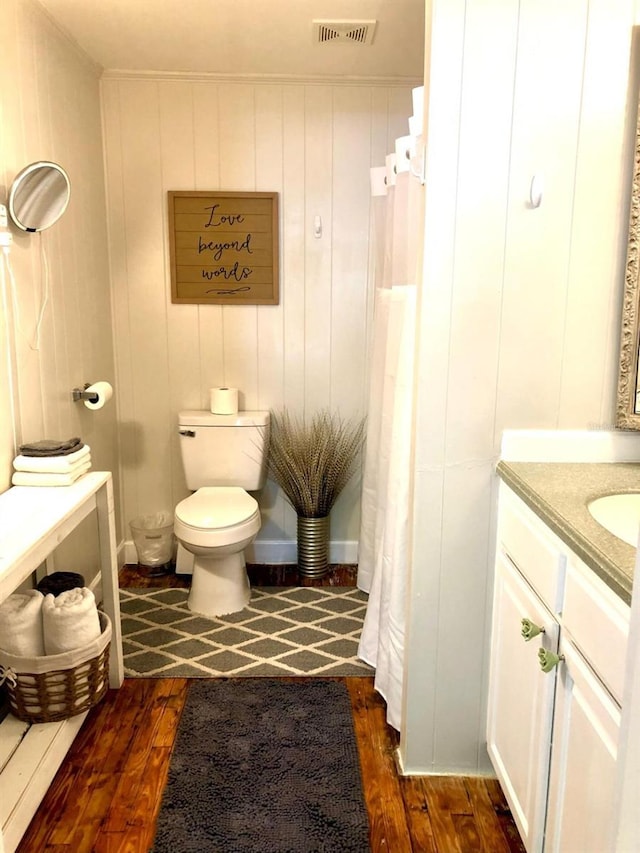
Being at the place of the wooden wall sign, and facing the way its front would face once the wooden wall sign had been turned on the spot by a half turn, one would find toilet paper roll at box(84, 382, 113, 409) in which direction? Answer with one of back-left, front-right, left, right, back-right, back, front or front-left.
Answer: back-left

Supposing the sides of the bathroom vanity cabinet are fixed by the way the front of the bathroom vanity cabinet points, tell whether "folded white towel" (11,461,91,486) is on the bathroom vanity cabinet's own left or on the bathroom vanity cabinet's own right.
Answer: on the bathroom vanity cabinet's own right

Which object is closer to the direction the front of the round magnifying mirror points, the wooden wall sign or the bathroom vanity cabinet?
the bathroom vanity cabinet

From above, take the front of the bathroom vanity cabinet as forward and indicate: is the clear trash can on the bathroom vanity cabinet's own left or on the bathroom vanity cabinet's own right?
on the bathroom vanity cabinet's own right

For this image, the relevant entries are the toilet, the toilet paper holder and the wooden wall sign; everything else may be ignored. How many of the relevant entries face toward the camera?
2

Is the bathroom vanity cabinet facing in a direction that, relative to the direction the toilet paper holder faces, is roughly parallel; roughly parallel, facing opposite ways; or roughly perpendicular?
roughly parallel, facing opposite ways

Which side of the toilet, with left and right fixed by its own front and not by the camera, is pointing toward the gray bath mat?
front

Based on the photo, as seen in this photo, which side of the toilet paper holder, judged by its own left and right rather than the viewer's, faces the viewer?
right

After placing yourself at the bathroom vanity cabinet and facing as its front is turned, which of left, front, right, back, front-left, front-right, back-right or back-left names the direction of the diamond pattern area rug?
right

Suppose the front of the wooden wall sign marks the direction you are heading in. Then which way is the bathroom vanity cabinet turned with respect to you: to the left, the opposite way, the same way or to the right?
to the right

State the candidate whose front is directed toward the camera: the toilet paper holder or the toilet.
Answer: the toilet

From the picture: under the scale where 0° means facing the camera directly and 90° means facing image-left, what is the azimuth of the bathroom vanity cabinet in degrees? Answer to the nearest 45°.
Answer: approximately 45°

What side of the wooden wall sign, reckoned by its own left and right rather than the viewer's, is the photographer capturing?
front

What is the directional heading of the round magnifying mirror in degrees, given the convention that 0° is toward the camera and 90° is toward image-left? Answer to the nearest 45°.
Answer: approximately 315°

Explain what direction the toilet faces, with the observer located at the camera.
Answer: facing the viewer
